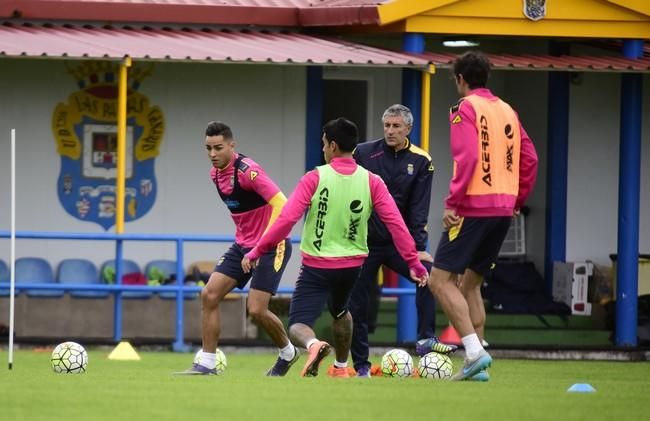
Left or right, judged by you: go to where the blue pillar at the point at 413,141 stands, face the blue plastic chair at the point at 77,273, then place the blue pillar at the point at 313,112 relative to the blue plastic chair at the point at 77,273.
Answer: right

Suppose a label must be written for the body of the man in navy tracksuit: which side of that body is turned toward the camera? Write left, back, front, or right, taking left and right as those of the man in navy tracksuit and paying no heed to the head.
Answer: front

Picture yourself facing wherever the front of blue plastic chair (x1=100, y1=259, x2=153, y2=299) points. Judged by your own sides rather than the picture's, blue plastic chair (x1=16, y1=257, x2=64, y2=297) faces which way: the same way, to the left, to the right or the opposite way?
the same way

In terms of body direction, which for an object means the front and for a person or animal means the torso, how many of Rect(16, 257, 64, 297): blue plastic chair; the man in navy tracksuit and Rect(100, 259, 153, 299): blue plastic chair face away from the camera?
0

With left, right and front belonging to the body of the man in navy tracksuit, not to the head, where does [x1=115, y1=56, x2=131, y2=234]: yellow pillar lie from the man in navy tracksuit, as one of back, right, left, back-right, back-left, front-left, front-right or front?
back-right

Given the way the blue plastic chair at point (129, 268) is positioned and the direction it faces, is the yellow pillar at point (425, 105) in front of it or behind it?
in front

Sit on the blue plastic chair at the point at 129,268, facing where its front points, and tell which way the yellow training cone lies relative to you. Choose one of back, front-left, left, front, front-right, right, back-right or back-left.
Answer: front-right

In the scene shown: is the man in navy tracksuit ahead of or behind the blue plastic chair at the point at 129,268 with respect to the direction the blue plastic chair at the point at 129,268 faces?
ahead

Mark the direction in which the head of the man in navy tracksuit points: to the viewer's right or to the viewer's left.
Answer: to the viewer's left

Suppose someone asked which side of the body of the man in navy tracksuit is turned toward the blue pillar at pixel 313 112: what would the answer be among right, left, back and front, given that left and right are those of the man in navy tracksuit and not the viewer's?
back

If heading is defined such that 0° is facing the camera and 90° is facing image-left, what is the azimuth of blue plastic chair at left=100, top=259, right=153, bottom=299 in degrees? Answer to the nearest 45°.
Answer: approximately 315°

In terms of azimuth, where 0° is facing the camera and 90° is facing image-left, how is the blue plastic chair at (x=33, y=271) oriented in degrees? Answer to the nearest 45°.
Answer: approximately 315°

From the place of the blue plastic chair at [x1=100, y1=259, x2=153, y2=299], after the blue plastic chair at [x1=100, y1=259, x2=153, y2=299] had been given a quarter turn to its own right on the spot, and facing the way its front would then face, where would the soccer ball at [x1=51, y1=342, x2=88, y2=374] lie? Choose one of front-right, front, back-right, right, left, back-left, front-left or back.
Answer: front-left
